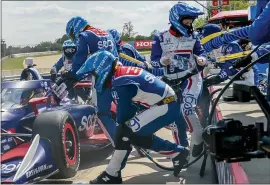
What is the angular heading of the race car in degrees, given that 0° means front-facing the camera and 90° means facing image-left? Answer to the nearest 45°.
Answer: approximately 45°
